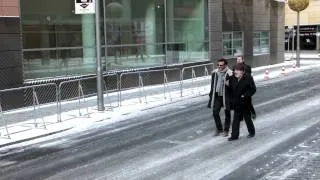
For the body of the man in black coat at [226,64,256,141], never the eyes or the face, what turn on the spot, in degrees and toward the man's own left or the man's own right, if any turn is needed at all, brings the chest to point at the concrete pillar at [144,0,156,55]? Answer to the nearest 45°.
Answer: approximately 135° to the man's own right

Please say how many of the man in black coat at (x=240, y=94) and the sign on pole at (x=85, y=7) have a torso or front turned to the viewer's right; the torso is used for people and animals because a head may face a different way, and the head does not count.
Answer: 0

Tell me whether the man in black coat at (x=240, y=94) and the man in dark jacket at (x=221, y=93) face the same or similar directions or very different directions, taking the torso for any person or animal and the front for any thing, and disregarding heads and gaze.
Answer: same or similar directions

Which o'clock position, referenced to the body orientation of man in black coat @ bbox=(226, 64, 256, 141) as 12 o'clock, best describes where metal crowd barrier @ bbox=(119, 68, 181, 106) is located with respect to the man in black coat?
The metal crowd barrier is roughly at 4 o'clock from the man in black coat.

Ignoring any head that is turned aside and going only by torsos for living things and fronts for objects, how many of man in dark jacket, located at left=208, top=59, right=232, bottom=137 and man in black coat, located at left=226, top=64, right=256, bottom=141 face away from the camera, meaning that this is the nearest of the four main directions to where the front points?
0

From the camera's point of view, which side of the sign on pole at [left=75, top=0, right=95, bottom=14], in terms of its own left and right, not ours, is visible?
front

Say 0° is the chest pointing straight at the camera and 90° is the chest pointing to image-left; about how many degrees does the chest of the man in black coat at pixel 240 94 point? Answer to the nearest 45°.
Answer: approximately 45°

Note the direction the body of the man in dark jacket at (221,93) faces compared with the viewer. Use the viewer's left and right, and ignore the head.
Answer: facing the viewer and to the left of the viewer

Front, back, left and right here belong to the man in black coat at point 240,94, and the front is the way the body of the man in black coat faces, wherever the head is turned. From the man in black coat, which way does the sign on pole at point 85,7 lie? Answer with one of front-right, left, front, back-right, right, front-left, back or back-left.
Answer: right

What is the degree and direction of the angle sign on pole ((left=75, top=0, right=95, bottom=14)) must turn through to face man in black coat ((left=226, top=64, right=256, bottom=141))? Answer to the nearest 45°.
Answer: approximately 45° to its left

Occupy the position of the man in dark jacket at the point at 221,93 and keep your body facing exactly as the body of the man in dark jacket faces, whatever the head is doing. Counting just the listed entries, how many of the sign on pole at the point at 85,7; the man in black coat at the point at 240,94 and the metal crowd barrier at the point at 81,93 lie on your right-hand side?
2

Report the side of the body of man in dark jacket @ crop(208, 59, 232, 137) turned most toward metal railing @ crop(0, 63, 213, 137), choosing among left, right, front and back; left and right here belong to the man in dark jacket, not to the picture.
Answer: right

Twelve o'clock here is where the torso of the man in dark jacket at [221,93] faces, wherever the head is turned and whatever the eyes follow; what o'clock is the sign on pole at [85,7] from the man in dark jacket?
The sign on pole is roughly at 3 o'clock from the man in dark jacket.

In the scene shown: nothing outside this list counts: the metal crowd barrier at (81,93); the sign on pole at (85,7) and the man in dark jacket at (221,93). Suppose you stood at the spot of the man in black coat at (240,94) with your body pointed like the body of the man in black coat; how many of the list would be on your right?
3

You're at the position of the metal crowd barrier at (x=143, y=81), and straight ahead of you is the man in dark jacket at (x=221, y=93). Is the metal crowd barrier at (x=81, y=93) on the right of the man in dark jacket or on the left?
right
